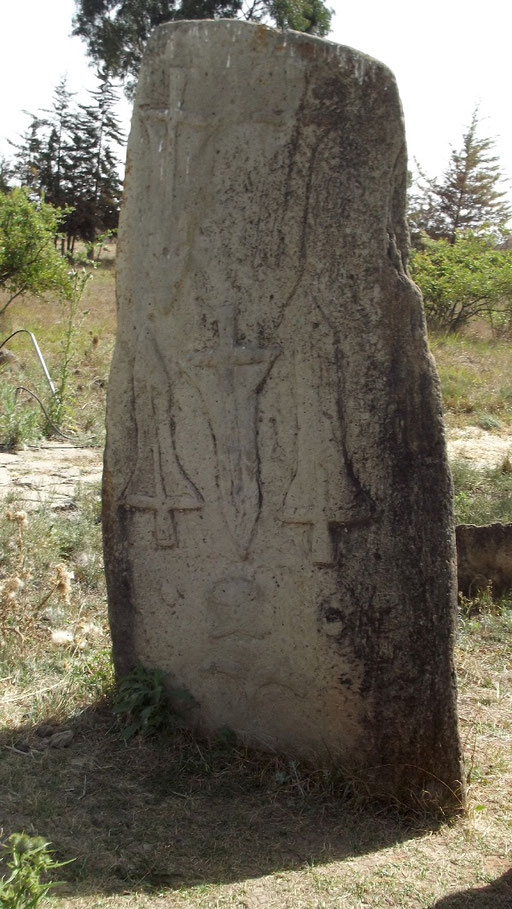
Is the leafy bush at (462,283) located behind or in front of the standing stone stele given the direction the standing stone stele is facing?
behind

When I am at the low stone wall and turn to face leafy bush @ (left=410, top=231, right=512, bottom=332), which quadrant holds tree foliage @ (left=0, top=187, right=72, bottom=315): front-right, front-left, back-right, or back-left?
front-left

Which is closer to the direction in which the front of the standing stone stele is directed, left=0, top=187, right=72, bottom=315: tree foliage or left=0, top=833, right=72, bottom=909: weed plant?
the weed plant

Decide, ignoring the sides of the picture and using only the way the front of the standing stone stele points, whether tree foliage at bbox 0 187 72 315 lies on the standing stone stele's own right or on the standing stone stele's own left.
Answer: on the standing stone stele's own right

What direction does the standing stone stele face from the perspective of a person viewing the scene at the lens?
facing the viewer and to the left of the viewer

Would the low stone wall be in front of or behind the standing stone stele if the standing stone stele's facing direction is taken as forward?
behind

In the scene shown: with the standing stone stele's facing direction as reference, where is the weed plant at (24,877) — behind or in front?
in front

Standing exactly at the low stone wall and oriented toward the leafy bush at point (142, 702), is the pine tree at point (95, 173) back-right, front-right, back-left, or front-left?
back-right

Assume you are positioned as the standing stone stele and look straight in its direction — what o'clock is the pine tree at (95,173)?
The pine tree is roughly at 4 o'clock from the standing stone stele.

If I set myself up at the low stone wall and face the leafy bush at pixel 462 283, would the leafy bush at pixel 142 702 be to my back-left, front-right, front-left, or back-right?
back-left
